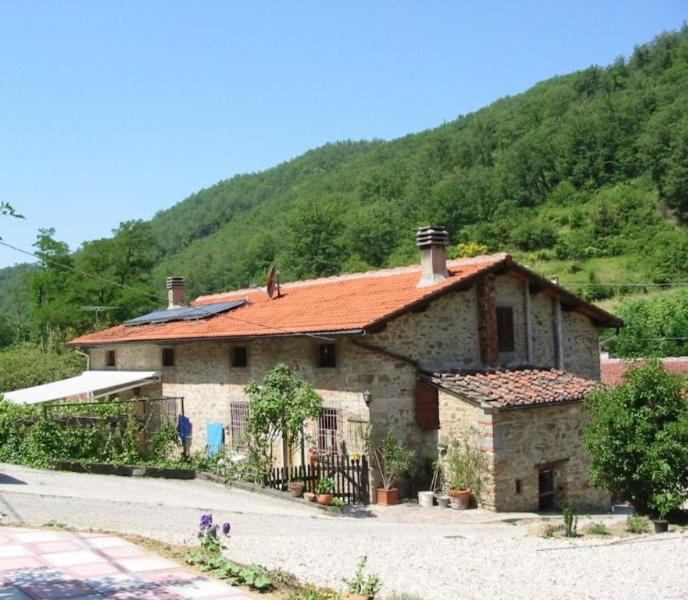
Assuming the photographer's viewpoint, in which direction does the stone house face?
facing the viewer and to the left of the viewer

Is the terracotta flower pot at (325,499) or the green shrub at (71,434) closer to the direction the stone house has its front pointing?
the terracotta flower pot

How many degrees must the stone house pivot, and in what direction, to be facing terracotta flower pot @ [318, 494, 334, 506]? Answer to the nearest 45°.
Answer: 0° — it already faces it

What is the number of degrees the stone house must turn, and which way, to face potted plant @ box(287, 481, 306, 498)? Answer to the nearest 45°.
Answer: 0° — it already faces it

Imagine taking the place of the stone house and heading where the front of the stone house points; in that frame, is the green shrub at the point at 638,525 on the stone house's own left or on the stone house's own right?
on the stone house's own left

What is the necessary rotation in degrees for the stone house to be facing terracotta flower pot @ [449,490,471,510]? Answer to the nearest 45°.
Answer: approximately 45° to its left

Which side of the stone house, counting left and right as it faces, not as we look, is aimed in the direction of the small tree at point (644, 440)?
left

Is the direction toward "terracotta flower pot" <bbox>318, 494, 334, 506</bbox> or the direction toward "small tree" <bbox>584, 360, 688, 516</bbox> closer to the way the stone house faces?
the terracotta flower pot

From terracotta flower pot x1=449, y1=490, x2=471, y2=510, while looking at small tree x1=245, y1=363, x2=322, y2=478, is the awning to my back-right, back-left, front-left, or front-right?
front-right

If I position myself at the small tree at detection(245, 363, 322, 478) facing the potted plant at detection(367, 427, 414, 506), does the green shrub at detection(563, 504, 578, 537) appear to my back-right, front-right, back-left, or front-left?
front-right

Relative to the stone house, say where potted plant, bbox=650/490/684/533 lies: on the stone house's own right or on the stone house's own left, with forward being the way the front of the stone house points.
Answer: on the stone house's own left

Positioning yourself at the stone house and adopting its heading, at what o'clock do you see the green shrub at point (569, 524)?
The green shrub is roughly at 10 o'clock from the stone house.
